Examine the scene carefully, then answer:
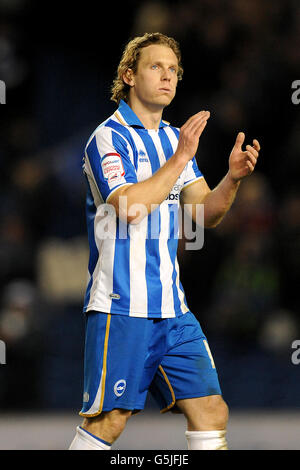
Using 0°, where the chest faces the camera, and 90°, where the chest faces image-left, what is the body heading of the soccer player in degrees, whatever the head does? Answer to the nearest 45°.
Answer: approximately 315°
